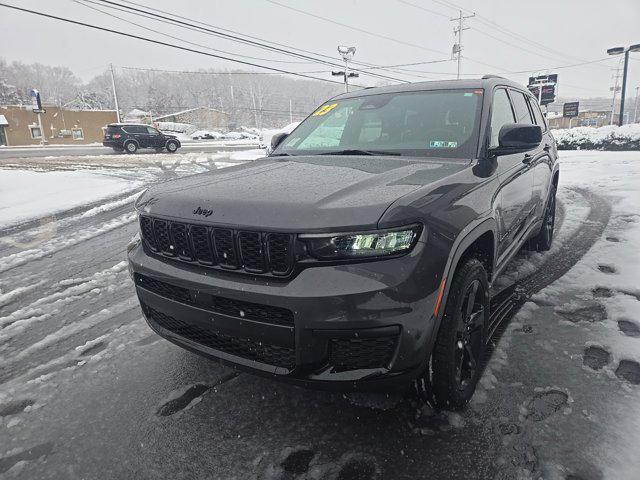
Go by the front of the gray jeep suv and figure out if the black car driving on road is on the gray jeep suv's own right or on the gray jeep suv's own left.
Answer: on the gray jeep suv's own right

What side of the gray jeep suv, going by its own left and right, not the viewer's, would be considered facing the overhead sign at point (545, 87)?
back

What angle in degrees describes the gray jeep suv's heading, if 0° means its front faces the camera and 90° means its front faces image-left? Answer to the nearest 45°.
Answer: approximately 45°

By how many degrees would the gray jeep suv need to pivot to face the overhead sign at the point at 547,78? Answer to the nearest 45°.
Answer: approximately 180°
